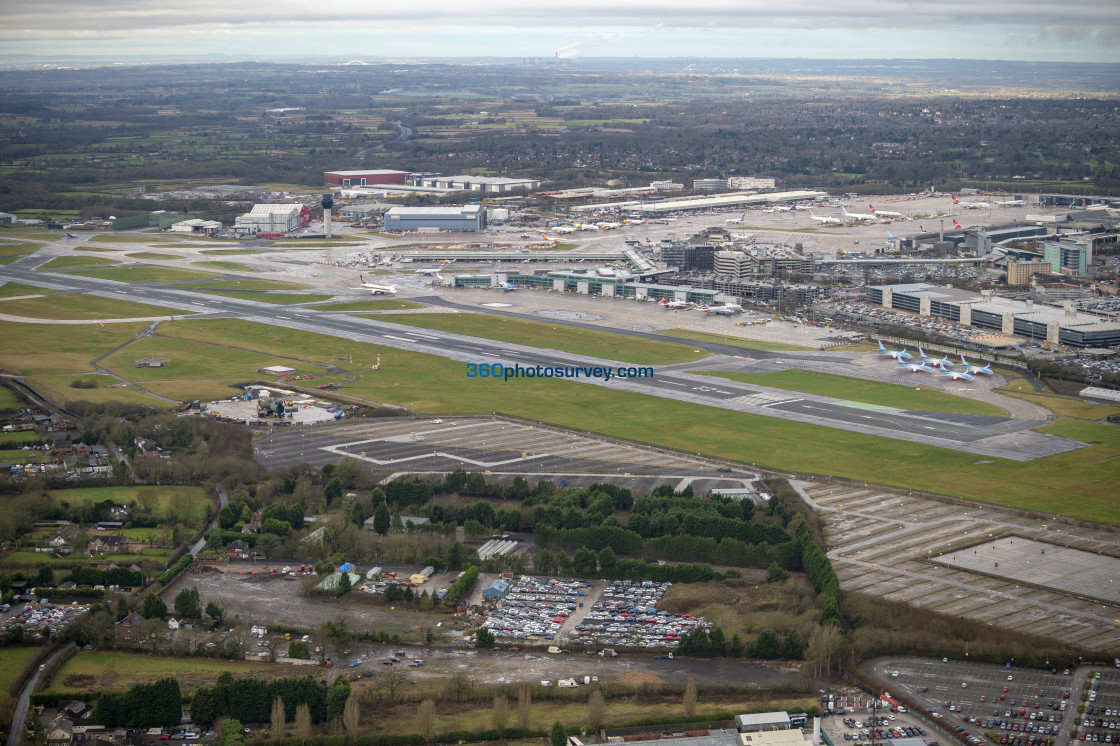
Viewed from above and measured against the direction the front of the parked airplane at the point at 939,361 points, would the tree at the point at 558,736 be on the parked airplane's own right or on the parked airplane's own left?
on the parked airplane's own right

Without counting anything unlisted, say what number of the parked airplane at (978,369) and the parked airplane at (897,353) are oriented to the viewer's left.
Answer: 0

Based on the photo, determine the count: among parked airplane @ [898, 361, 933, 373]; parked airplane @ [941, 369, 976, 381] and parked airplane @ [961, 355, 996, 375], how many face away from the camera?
0

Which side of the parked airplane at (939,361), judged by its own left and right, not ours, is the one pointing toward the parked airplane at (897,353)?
back

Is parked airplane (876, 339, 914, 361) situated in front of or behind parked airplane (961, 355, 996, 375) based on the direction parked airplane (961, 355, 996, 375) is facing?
behind

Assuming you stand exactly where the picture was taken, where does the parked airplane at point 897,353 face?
facing the viewer and to the right of the viewer

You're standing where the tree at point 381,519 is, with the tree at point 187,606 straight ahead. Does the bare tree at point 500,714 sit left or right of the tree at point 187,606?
left

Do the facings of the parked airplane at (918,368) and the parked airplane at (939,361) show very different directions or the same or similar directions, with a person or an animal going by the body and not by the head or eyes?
same or similar directions

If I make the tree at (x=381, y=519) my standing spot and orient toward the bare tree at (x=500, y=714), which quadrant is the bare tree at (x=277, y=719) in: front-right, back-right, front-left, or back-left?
front-right

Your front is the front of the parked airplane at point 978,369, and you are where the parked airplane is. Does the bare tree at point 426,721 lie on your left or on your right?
on your right

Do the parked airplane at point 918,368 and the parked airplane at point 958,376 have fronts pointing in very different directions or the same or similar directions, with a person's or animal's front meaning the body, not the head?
same or similar directions

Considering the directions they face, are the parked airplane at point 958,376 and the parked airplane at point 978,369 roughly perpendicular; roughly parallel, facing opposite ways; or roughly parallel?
roughly parallel

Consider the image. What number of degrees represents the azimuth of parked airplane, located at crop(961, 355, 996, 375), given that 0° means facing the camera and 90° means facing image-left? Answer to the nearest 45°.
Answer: approximately 315°

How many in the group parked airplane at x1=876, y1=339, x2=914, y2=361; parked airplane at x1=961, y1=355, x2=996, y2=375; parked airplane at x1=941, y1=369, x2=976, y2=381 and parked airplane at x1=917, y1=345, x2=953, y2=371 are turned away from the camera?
0
